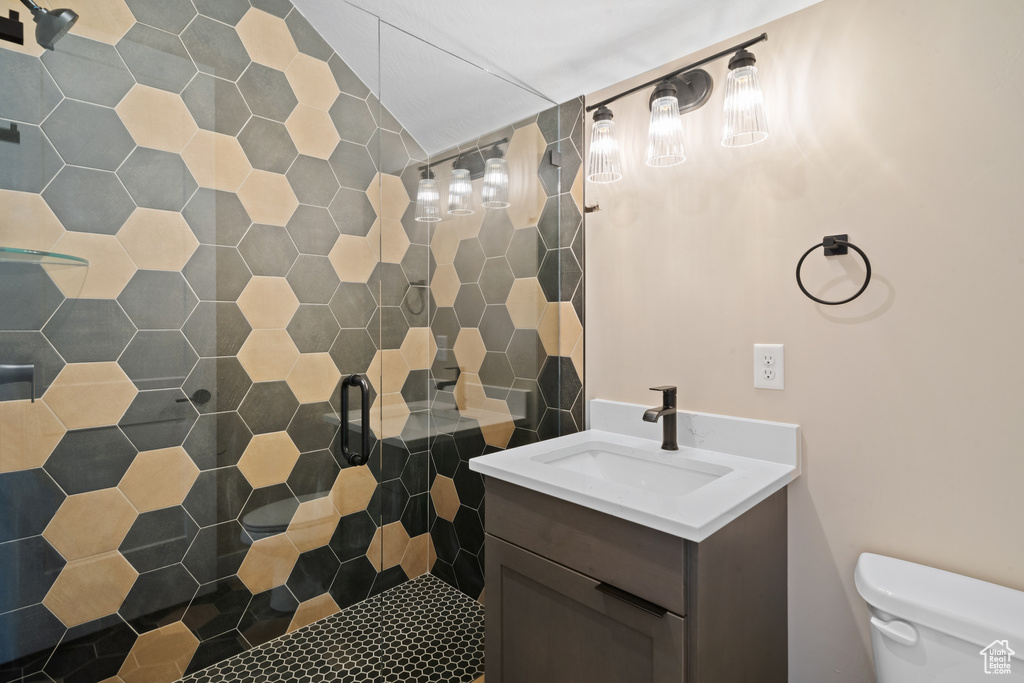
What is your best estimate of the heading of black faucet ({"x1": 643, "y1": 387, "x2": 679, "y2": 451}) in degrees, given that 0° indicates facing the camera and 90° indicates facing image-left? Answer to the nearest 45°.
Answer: approximately 45°

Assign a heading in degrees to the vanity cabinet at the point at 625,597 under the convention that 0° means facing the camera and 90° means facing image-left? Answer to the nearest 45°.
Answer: approximately 45°

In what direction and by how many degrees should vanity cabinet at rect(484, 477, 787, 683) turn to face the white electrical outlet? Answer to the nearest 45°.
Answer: approximately 180°
